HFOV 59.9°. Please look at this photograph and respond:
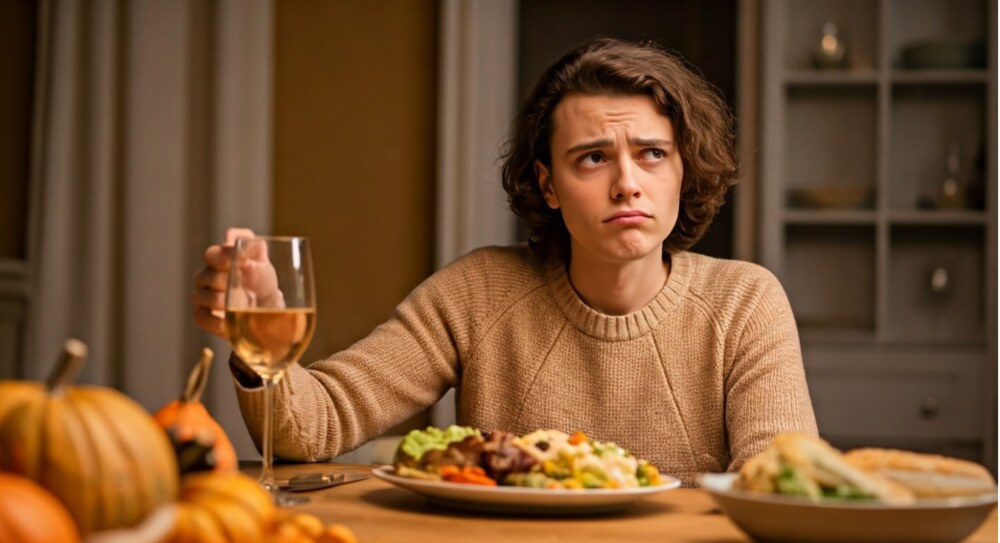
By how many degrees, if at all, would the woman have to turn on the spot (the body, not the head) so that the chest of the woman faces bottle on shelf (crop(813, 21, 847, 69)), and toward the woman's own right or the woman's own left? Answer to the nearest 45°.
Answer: approximately 135° to the woman's own left

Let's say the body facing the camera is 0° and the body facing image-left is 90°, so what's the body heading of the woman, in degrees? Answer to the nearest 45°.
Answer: approximately 0°

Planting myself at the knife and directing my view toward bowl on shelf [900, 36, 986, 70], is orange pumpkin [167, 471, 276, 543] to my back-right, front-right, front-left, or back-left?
back-right

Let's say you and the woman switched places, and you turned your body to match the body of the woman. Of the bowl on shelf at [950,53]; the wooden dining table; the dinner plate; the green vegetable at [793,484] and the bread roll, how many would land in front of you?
4

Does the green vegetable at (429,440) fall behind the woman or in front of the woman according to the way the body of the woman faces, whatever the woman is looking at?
in front

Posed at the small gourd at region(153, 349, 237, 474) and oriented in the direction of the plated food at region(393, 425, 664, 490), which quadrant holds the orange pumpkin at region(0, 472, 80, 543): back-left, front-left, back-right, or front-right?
back-right

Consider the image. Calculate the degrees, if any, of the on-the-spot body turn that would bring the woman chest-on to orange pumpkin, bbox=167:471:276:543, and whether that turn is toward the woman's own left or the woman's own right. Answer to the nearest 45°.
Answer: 0° — they already face it

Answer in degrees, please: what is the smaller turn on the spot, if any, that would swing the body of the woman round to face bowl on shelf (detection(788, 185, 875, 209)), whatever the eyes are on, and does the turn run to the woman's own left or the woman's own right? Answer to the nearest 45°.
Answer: approximately 135° to the woman's own left

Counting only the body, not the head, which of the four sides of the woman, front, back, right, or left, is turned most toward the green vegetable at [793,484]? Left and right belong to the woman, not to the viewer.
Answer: front

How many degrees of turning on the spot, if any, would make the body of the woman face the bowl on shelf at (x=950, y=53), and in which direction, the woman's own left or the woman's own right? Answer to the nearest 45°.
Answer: approximately 135° to the woman's own left

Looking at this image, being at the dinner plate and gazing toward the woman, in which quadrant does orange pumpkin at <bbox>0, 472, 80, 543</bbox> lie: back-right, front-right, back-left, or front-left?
back-left

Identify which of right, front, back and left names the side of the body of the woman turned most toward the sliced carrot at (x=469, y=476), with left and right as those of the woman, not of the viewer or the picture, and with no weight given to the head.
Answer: front

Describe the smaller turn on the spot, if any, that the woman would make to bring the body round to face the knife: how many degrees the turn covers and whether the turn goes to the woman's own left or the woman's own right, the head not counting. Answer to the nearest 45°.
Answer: approximately 45° to the woman's own right

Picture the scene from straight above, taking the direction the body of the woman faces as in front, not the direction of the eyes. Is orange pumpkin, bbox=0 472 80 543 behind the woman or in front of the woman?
in front
